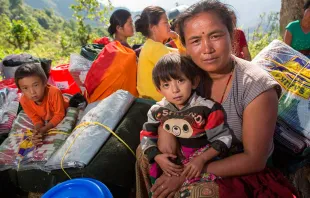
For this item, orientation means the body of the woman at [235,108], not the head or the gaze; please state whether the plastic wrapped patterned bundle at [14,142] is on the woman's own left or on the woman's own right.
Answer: on the woman's own right

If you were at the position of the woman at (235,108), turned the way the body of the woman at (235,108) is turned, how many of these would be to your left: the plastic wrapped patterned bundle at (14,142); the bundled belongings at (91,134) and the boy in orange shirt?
0

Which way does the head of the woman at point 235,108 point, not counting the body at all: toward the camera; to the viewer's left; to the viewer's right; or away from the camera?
toward the camera

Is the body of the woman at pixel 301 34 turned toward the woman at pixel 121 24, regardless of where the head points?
no

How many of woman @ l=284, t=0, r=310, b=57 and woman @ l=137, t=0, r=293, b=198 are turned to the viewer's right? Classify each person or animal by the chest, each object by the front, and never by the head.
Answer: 0

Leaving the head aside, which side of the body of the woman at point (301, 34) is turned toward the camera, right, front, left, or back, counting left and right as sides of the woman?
front

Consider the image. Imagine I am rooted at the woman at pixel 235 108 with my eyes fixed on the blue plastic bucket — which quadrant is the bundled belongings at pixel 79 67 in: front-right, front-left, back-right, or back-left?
front-right

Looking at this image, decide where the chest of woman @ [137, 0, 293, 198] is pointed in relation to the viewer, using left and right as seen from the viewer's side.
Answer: facing the viewer and to the left of the viewer

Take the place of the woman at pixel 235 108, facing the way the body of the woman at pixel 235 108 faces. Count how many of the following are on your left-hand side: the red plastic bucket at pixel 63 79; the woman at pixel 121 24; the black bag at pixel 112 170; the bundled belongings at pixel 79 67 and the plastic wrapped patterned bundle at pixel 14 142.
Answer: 0

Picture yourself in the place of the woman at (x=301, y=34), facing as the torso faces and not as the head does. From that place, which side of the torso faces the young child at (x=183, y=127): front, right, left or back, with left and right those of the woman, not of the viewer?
front

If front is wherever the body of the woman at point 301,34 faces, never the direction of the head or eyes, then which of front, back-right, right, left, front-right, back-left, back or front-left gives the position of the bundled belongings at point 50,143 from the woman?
front-right

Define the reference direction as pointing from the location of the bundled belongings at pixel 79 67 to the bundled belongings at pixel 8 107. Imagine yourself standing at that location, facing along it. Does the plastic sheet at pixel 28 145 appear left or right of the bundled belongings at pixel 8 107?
left

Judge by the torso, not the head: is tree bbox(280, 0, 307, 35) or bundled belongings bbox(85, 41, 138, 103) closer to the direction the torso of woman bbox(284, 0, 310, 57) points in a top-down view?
the bundled belongings

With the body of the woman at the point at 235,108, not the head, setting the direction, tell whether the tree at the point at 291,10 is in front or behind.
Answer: behind

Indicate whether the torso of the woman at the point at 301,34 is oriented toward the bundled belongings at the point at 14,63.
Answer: no

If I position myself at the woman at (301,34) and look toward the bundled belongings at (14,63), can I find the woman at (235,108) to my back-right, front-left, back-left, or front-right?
front-left
